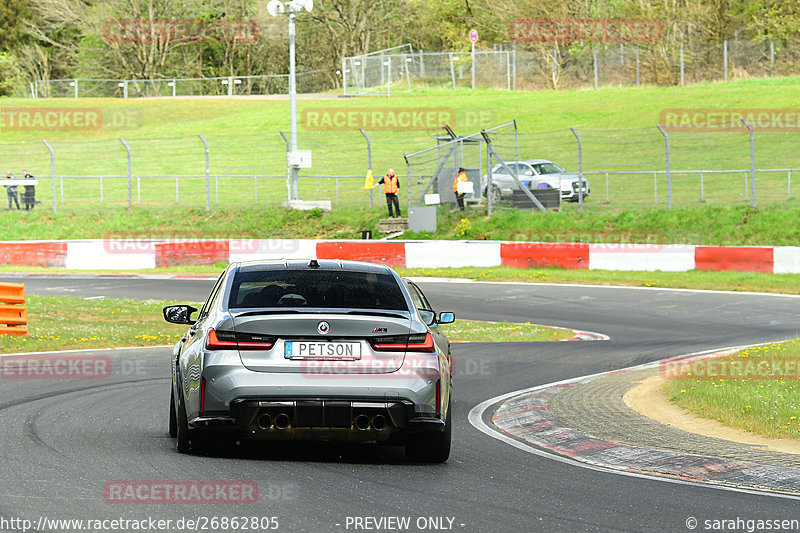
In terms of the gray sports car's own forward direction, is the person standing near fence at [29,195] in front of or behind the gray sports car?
in front

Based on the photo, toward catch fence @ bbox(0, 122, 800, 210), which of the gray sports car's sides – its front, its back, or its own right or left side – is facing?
front

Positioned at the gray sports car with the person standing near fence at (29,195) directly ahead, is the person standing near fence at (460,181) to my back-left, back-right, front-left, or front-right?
front-right

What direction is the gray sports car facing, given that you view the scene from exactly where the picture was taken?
facing away from the viewer

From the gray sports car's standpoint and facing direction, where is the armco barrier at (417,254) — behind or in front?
in front

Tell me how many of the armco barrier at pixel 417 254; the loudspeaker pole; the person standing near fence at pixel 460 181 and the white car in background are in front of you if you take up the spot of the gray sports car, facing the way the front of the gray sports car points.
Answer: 4

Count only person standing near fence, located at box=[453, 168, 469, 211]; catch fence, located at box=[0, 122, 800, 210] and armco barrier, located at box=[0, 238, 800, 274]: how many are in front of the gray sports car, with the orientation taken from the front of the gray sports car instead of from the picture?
3

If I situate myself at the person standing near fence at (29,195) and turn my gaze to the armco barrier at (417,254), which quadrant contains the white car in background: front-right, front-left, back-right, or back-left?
front-left

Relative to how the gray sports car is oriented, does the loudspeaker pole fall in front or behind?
in front

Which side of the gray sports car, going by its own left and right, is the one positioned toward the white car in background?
front

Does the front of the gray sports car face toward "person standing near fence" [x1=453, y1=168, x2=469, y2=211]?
yes

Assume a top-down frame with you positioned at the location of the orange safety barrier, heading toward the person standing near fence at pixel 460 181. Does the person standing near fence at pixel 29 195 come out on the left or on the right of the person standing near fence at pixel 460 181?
left
